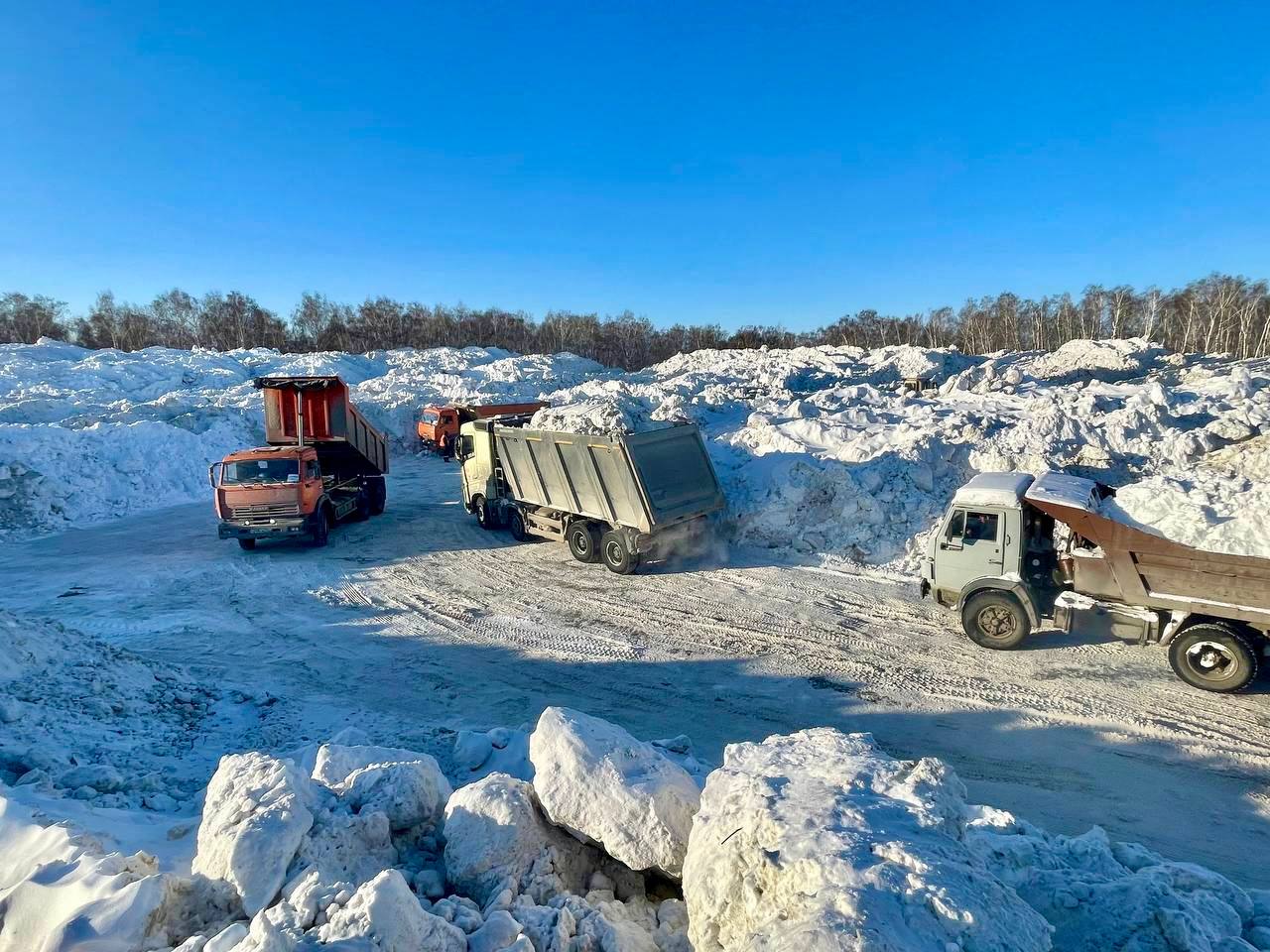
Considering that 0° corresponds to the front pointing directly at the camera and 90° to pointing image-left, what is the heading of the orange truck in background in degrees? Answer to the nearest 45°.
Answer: approximately 45°

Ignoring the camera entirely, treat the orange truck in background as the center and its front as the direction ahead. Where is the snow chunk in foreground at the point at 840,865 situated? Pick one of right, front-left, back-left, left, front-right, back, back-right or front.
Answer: front-left

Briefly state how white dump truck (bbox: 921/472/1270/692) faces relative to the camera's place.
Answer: facing to the left of the viewer

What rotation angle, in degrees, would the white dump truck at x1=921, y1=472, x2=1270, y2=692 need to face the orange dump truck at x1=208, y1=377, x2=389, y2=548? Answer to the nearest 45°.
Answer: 0° — it already faces it

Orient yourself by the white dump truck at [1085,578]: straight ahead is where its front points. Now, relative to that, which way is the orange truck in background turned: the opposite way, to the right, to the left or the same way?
to the left

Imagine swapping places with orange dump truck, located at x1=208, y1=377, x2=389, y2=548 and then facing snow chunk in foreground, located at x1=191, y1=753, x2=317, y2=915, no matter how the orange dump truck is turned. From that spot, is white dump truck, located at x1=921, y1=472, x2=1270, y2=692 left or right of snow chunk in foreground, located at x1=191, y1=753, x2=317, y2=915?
left

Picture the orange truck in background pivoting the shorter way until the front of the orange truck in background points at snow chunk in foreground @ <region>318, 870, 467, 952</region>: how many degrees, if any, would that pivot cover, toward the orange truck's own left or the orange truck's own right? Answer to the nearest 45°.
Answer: approximately 45° to the orange truck's own left

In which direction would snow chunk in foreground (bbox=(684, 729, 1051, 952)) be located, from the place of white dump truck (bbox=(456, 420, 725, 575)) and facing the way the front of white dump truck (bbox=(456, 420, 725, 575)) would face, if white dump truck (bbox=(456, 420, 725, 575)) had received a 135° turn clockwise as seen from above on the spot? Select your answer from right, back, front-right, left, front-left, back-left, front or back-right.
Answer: right

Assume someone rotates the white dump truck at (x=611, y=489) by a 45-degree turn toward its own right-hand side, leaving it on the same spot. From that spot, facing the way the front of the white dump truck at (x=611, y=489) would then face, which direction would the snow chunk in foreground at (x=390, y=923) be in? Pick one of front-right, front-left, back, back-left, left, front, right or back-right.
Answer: back

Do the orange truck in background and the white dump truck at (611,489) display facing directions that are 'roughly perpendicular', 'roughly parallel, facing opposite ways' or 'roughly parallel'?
roughly perpendicular

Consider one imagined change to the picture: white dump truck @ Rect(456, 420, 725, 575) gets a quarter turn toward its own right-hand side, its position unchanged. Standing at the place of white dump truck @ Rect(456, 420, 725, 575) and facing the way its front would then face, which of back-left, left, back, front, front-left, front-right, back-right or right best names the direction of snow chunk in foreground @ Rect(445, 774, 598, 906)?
back-right

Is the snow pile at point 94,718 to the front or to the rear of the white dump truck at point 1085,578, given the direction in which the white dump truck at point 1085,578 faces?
to the front
